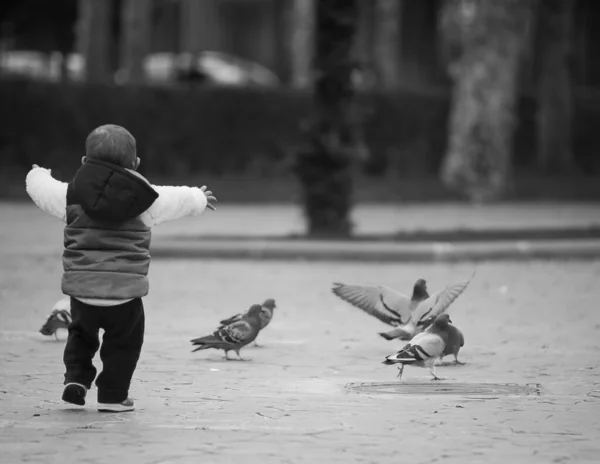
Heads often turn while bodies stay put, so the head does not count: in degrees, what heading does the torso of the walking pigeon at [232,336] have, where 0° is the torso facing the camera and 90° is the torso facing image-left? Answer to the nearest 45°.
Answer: approximately 270°

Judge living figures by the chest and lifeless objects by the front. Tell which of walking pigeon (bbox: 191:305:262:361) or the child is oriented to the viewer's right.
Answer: the walking pigeon

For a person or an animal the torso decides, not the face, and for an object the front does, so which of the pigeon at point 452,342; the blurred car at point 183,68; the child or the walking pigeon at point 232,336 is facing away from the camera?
the child

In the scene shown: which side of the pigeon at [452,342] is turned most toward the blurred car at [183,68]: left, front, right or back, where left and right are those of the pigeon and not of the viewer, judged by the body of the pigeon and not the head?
left

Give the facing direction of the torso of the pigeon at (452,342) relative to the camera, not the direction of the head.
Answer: to the viewer's right

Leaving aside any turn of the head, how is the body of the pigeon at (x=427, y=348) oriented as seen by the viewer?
to the viewer's right

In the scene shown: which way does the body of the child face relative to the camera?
away from the camera

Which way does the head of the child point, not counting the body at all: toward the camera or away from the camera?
away from the camera

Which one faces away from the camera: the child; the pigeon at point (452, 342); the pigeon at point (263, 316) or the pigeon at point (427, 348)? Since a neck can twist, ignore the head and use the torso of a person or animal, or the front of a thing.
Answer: the child
